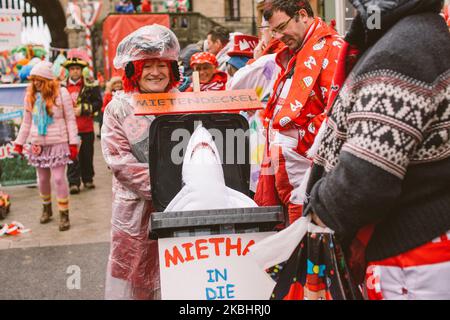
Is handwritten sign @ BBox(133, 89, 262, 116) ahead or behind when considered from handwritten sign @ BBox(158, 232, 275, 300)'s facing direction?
behind

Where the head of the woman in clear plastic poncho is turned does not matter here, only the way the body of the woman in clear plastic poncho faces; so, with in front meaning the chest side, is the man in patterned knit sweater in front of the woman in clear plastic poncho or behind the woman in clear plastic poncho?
in front

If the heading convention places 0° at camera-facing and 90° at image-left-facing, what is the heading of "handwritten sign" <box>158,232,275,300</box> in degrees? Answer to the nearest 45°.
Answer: approximately 0°

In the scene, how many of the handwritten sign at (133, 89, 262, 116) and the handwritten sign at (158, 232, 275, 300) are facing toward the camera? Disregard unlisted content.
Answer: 2

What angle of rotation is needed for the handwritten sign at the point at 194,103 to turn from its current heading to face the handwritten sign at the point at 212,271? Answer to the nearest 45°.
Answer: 0° — it already faces it

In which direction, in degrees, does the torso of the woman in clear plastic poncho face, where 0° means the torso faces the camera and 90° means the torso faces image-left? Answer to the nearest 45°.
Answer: approximately 0°

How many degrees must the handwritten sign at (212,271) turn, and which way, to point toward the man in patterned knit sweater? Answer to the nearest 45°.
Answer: approximately 45° to its left
